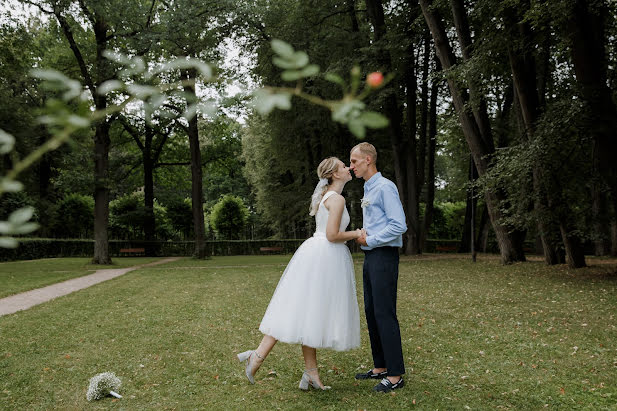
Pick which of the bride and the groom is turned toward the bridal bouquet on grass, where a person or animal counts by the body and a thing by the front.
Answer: the groom

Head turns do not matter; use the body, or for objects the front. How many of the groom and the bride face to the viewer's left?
1

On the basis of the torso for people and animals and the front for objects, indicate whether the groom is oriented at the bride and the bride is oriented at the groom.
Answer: yes

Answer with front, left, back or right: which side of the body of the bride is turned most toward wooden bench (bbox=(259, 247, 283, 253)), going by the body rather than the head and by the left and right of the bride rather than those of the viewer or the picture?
left

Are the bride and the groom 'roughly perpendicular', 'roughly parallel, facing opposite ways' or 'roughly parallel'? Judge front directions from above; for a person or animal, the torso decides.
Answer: roughly parallel, facing opposite ways

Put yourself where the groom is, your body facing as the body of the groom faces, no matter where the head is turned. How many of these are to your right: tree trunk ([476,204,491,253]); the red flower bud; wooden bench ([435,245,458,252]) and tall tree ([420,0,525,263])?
3

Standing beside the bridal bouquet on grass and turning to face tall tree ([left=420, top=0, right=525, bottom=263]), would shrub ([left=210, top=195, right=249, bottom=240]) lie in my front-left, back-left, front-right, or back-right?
front-left

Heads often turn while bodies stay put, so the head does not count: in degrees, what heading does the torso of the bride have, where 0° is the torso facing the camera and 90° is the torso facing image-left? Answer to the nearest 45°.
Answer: approximately 270°

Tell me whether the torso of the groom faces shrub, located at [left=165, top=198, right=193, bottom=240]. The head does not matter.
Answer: no

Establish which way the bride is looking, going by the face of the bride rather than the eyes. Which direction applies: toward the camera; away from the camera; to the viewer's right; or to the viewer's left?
to the viewer's right

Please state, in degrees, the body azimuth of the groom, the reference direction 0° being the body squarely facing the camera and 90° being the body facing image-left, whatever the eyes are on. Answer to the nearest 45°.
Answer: approximately 90°

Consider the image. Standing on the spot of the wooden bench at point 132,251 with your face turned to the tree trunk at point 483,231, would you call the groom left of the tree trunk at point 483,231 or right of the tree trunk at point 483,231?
right

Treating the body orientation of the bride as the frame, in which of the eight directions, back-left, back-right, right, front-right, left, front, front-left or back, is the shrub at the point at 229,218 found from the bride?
left

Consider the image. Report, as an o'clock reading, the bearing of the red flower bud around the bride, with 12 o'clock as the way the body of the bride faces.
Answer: The red flower bud is roughly at 3 o'clock from the bride.

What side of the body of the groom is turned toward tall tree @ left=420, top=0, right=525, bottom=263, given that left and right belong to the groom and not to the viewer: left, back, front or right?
right

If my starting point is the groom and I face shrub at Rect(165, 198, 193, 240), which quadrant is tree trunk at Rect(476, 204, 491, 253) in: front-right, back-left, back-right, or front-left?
front-right

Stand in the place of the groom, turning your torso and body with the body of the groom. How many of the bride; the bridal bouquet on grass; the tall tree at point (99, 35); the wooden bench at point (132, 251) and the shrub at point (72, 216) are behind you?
0
